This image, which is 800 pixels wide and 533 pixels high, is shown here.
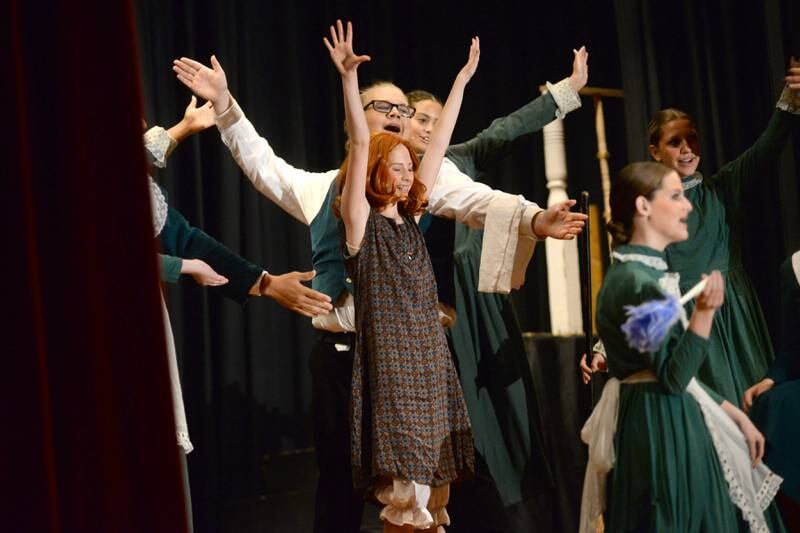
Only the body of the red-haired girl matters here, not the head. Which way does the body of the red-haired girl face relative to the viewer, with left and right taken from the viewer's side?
facing the viewer and to the right of the viewer
